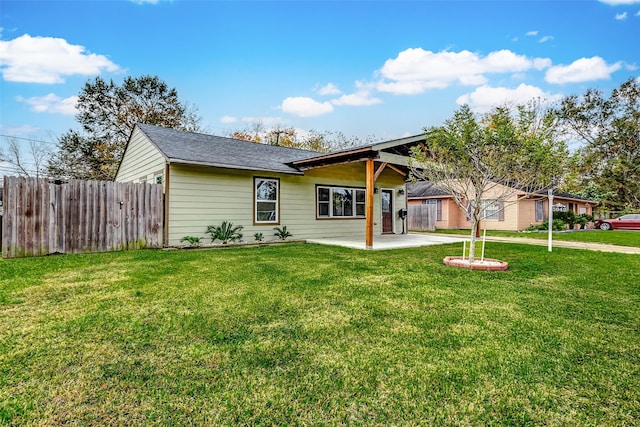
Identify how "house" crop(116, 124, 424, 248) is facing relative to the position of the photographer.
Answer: facing the viewer and to the right of the viewer

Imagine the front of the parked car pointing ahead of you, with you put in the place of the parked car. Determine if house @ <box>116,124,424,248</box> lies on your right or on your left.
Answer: on your left

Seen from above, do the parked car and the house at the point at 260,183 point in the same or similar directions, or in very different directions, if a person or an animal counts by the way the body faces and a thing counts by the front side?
very different directions

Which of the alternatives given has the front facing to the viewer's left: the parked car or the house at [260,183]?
the parked car

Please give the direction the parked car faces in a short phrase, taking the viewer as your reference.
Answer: facing to the left of the viewer
